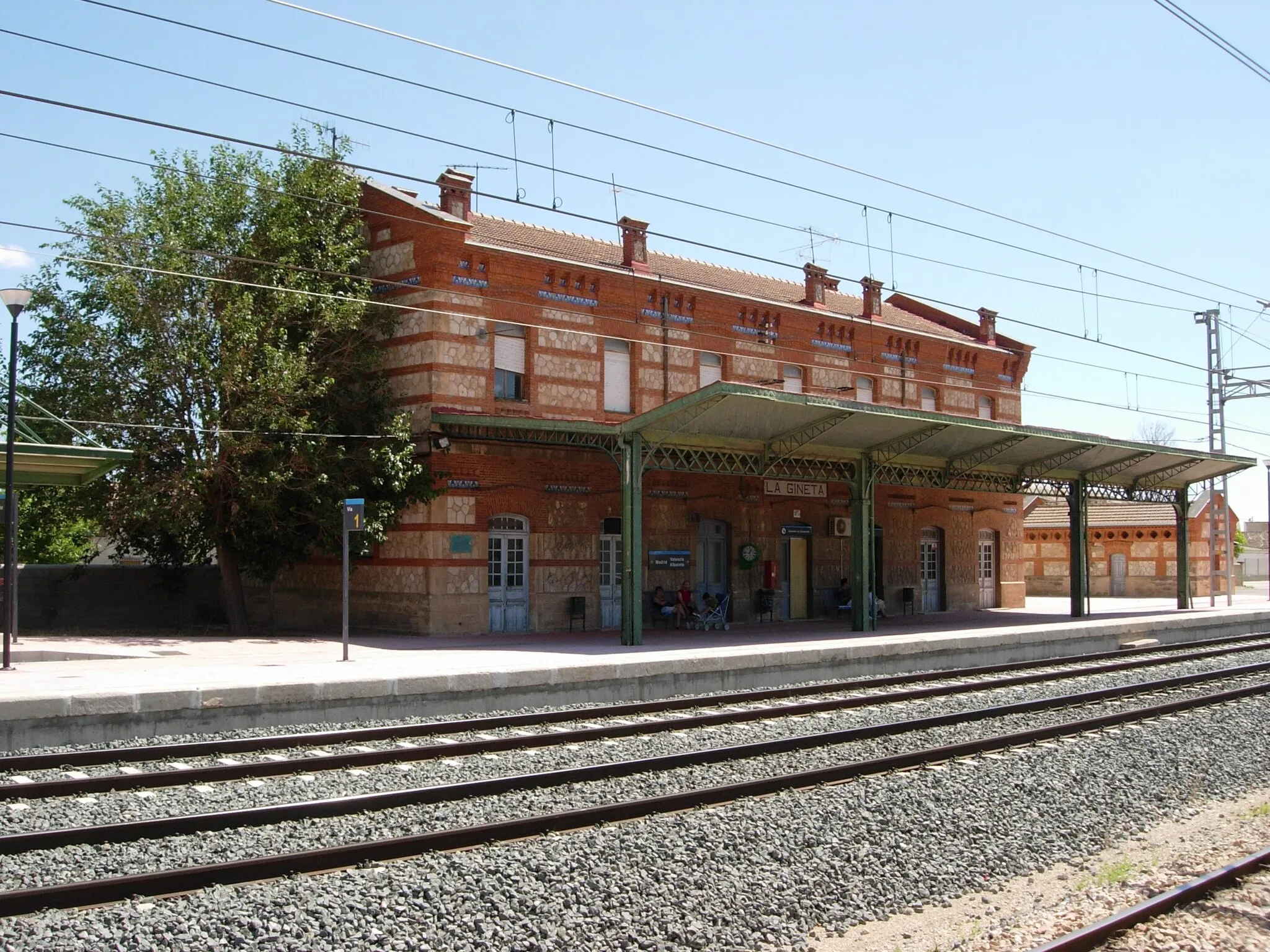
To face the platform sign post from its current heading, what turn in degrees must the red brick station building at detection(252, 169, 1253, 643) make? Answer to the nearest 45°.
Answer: approximately 45° to its right

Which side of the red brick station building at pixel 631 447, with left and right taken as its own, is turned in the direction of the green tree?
right

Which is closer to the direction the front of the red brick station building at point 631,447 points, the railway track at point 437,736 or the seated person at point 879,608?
the railway track

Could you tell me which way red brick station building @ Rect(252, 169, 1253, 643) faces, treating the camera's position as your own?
facing the viewer and to the right of the viewer

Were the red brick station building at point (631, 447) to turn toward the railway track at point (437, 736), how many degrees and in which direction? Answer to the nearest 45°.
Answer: approximately 45° to its right

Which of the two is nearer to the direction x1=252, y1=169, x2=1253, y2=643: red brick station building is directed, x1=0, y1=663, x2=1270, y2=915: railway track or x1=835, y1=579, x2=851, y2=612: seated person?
the railway track

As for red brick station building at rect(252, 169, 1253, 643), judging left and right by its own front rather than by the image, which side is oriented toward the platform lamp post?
right
